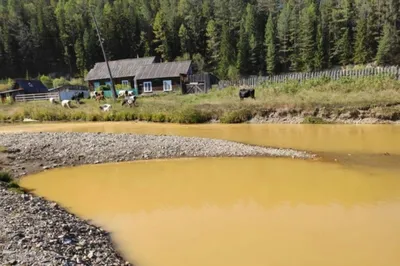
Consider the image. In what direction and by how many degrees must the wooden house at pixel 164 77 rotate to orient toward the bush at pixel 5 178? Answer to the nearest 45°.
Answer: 0° — it already faces it

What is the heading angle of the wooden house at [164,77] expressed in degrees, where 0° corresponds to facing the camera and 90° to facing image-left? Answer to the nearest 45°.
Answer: approximately 0°

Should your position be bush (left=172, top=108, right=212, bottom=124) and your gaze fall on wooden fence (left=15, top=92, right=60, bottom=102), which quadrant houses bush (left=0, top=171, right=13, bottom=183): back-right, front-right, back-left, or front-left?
back-left

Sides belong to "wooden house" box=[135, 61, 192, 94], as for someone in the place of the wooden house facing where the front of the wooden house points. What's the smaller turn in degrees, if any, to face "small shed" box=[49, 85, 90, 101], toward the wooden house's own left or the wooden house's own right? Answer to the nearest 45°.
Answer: approximately 90° to the wooden house's own right

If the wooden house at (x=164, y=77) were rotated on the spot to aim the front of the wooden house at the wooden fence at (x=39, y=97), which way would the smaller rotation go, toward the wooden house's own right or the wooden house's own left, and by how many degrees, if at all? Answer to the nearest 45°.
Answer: approximately 90° to the wooden house's own right

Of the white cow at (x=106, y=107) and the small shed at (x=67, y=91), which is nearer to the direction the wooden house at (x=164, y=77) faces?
the white cow

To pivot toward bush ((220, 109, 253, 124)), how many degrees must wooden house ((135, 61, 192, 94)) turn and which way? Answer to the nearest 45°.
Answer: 0° — it already faces it

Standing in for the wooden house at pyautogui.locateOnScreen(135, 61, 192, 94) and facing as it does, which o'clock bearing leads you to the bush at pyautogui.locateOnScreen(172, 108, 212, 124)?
The bush is roughly at 12 o'clock from the wooden house.
